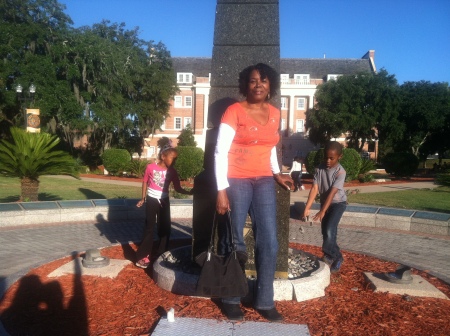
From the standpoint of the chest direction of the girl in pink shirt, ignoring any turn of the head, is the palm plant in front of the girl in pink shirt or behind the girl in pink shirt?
behind

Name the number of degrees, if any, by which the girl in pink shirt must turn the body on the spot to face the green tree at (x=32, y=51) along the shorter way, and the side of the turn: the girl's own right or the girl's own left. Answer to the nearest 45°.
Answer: approximately 180°

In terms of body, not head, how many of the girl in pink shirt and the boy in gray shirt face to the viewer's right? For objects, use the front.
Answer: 0

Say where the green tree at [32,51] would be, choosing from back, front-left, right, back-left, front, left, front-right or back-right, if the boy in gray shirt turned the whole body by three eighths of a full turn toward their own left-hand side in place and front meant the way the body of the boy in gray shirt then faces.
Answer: back-left

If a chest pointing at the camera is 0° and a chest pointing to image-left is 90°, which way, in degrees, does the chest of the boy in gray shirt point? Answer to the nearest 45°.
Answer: approximately 45°

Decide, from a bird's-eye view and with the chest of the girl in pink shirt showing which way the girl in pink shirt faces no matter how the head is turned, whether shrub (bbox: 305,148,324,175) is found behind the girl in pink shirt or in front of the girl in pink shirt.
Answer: behind

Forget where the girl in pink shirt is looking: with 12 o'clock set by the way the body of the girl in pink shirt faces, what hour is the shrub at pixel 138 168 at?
The shrub is roughly at 6 o'clock from the girl in pink shirt.

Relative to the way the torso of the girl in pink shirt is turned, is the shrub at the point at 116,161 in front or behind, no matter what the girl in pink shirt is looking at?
behind

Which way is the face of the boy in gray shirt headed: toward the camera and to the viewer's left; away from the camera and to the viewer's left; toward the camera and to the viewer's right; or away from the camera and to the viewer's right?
toward the camera and to the viewer's left

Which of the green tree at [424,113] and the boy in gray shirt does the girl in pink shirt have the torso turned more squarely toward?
the boy in gray shirt

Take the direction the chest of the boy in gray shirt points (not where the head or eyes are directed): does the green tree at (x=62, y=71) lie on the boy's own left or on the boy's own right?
on the boy's own right

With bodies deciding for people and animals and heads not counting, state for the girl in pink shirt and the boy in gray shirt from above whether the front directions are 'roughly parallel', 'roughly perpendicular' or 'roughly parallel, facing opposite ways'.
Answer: roughly perpendicular

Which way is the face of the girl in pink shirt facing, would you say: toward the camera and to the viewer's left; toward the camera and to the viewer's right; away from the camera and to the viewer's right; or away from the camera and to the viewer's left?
toward the camera and to the viewer's right
